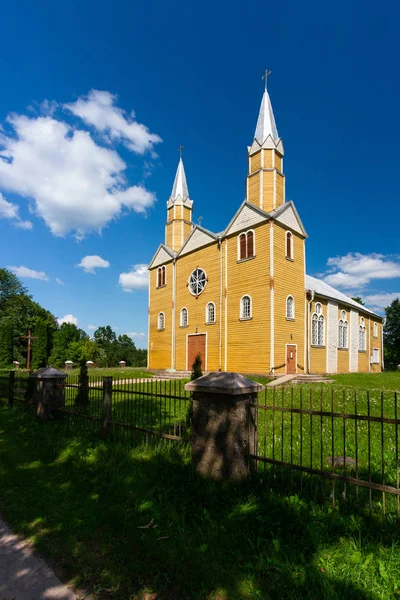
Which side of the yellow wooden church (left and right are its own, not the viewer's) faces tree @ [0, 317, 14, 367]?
right

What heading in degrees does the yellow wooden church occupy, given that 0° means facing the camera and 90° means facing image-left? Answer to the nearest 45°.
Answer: approximately 45°
